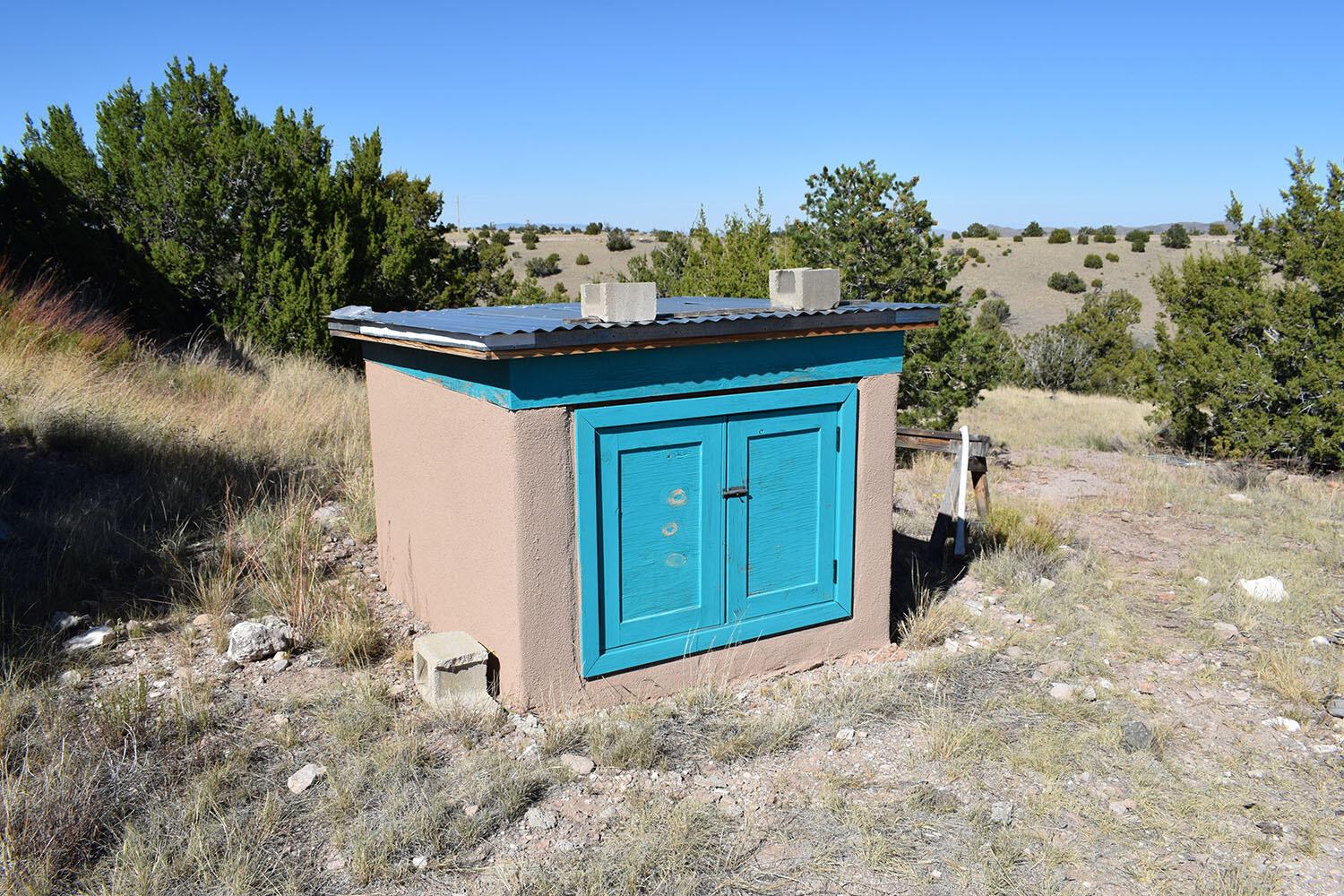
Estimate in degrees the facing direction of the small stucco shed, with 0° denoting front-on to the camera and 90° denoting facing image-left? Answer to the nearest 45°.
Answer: approximately 315°

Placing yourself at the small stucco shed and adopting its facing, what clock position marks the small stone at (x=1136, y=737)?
The small stone is roughly at 11 o'clock from the small stucco shed.

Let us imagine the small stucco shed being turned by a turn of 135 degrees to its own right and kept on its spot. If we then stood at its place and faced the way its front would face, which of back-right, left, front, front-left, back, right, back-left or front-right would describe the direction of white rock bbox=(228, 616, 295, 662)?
front

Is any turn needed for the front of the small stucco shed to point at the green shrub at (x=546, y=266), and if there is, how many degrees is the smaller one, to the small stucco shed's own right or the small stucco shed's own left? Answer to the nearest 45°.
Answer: approximately 135° to the small stucco shed's own left

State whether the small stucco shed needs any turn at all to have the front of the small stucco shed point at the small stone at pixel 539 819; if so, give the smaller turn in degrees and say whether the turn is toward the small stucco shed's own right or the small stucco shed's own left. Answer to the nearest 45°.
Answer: approximately 45° to the small stucco shed's own right

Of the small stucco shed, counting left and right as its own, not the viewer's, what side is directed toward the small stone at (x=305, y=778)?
right

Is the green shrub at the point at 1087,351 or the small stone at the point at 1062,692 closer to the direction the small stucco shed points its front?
the small stone

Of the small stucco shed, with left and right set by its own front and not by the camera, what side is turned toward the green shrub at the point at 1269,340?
left

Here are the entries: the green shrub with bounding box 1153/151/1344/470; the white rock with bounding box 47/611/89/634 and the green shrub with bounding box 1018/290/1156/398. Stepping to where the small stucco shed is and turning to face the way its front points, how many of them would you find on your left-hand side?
2
